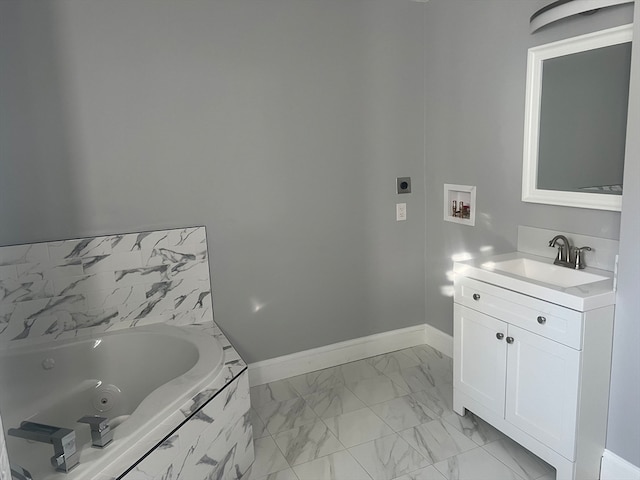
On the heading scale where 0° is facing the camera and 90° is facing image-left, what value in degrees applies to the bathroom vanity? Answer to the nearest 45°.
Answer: approximately 45°

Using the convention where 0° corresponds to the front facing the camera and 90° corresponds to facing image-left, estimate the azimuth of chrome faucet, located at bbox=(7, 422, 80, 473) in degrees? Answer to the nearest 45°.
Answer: approximately 135°

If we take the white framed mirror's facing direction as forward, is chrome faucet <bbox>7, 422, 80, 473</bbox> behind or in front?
in front

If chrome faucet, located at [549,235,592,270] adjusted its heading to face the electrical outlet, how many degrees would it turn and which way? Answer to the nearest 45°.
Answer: approximately 90° to its right

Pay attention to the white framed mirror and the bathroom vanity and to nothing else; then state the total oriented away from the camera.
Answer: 0

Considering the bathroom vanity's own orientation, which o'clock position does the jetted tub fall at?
The jetted tub is roughly at 1 o'clock from the bathroom vanity.

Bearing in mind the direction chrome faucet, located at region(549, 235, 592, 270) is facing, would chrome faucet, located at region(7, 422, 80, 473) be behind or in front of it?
in front

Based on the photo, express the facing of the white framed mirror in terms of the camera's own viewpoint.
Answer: facing the viewer and to the left of the viewer

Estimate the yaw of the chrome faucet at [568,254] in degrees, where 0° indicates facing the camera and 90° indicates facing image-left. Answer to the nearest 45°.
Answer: approximately 45°

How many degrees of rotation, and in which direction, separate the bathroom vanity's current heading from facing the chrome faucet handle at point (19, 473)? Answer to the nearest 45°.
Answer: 0° — it already faces it
